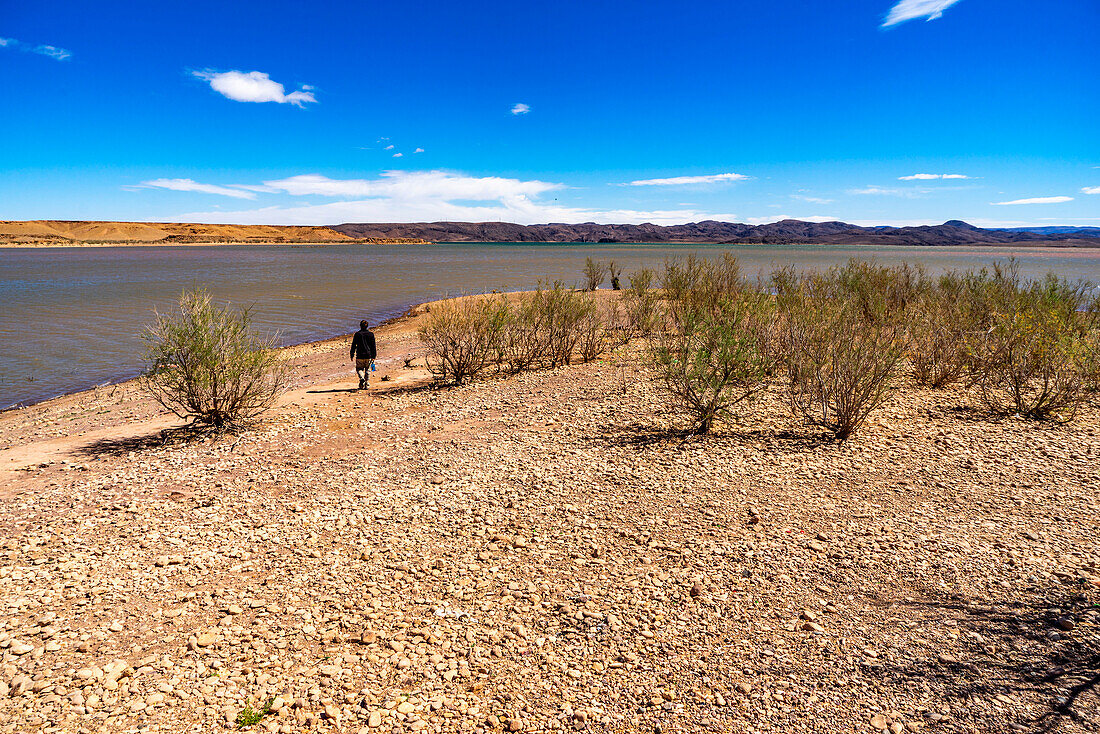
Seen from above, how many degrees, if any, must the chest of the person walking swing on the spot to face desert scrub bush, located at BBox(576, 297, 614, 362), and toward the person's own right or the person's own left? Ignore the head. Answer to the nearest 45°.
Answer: approximately 90° to the person's own right

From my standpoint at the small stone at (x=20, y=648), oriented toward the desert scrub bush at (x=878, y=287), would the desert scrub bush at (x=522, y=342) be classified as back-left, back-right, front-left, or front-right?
front-left

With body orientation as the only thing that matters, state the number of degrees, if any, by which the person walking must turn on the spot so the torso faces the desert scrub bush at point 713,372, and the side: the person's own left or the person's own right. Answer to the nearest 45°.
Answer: approximately 135° to the person's own right

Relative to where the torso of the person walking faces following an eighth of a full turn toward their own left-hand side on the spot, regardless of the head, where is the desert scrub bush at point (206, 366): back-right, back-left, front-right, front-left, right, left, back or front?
left

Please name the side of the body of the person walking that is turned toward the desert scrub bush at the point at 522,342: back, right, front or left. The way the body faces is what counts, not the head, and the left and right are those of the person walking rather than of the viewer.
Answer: right

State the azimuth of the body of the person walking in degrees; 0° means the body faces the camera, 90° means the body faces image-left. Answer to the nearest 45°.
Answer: approximately 180°

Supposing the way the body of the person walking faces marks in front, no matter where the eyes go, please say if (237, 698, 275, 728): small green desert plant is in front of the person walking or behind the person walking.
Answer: behind

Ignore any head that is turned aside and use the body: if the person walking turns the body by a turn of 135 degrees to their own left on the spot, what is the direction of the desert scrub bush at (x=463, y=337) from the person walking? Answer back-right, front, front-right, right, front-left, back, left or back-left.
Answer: back-left

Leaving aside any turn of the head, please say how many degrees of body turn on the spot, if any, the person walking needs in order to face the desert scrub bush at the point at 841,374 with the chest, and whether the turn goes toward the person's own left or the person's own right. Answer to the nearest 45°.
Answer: approximately 135° to the person's own right
